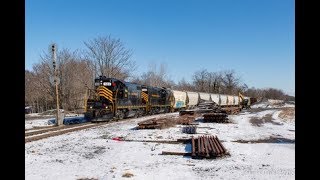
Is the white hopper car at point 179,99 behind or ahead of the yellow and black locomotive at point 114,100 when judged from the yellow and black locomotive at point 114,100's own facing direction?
behind

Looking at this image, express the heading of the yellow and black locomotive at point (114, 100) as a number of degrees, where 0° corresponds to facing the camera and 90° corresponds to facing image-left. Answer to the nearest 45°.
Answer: approximately 45°

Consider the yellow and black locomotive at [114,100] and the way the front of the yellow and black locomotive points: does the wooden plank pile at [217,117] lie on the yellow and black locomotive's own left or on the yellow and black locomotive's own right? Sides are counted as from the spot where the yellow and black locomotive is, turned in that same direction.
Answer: on the yellow and black locomotive's own left
